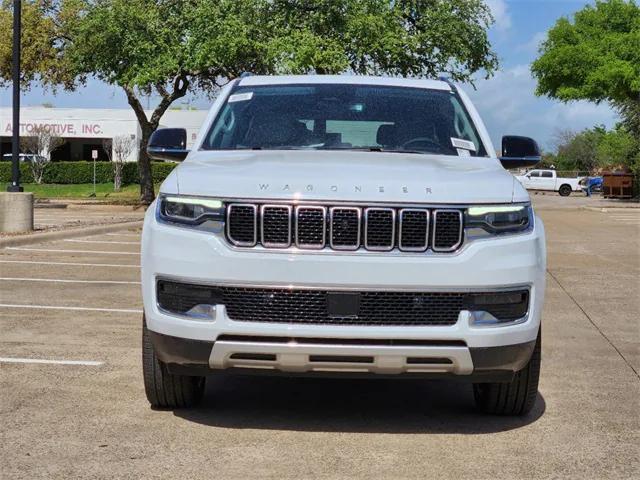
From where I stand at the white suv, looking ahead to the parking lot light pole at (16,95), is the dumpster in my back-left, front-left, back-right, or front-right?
front-right

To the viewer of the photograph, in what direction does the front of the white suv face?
facing the viewer

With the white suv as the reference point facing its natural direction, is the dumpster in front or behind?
behind

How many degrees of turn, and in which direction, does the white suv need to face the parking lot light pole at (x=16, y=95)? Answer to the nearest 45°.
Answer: approximately 135° to its right

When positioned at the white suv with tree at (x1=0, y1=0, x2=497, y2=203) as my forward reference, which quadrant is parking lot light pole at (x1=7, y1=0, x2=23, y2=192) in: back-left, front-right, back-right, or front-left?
front-left

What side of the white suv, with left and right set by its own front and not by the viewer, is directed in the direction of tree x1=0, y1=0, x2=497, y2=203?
back
